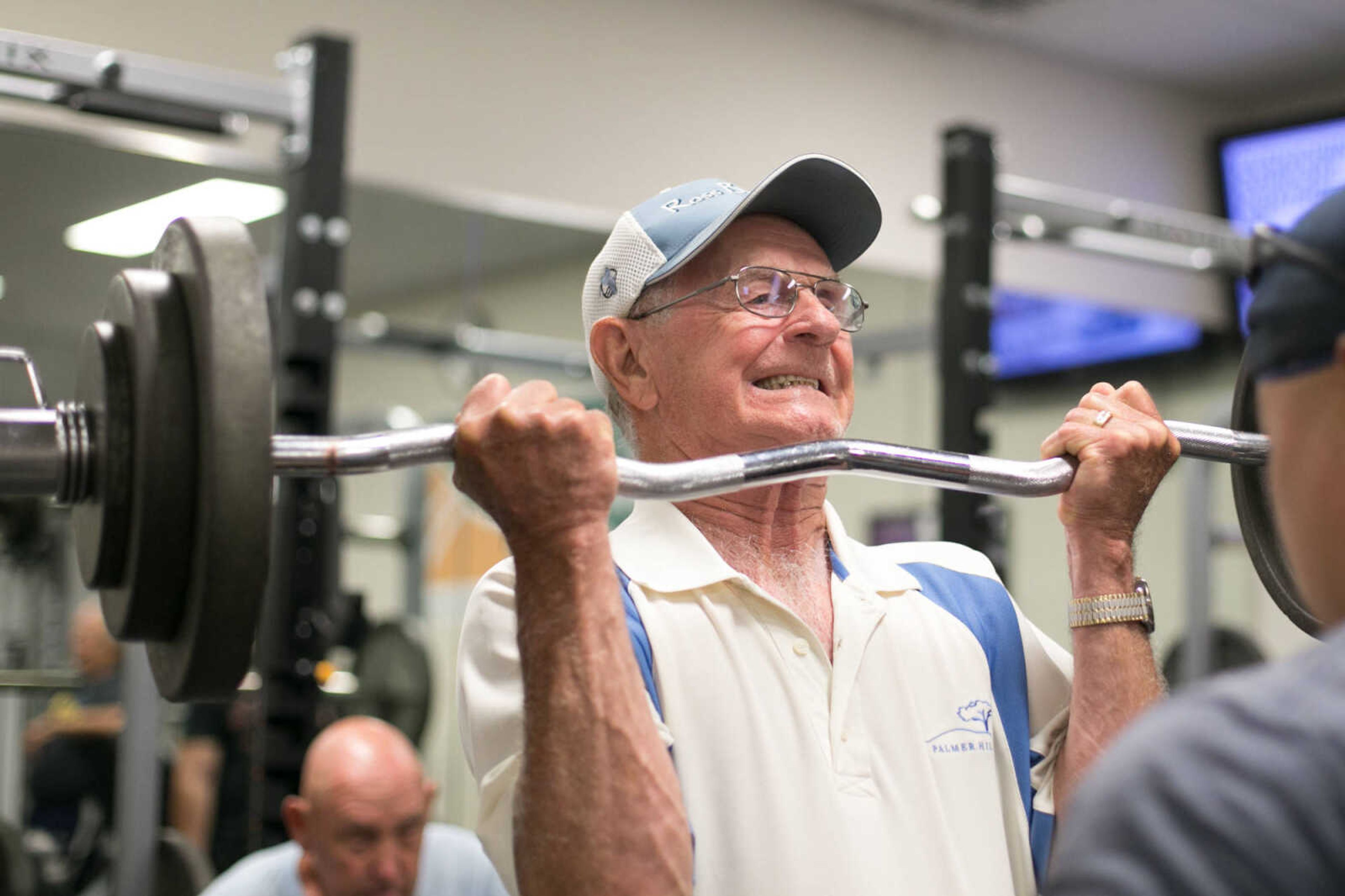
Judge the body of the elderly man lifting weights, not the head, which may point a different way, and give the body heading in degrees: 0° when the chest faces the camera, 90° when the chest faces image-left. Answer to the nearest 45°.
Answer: approximately 315°

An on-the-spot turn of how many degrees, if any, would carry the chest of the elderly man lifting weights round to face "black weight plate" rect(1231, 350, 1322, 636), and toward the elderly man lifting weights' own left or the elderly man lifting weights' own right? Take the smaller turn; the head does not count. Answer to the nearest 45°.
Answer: approximately 90° to the elderly man lifting weights' own left

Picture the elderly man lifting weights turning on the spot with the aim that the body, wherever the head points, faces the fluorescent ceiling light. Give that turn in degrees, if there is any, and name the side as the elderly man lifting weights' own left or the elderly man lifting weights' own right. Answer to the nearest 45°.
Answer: approximately 180°

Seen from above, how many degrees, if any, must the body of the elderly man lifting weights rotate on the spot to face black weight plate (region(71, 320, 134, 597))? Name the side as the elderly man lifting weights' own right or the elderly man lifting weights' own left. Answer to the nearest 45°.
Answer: approximately 90° to the elderly man lifting weights' own right

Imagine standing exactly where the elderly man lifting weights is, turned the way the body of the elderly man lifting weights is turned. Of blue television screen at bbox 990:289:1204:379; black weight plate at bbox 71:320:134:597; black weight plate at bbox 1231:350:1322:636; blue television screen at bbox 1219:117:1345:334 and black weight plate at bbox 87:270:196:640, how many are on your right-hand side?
2

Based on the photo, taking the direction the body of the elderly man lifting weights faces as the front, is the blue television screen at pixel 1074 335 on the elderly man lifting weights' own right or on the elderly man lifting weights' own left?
on the elderly man lifting weights' own left

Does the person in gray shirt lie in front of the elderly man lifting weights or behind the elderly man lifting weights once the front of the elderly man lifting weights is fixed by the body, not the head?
in front

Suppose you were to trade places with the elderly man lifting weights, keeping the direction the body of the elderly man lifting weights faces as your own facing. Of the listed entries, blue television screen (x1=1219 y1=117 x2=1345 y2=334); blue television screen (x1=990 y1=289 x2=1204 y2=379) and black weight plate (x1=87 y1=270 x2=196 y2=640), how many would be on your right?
1

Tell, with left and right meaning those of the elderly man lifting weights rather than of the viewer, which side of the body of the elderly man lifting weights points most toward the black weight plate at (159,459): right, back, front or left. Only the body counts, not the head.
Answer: right

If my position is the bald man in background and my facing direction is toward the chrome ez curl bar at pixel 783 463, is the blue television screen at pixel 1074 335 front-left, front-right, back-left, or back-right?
back-left

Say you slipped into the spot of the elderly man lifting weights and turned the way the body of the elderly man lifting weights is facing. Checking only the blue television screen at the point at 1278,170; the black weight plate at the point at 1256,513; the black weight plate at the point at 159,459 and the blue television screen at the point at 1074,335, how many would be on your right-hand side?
1

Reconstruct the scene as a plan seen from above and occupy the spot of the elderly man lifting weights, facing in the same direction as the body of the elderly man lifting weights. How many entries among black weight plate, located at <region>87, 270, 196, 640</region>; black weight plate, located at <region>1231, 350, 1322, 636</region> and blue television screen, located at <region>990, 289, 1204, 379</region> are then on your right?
1

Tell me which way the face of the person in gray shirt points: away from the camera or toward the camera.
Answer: away from the camera
